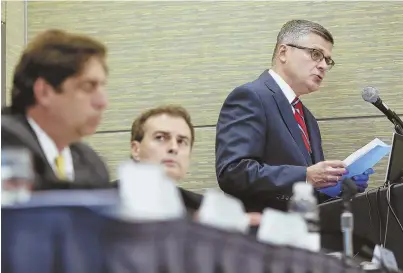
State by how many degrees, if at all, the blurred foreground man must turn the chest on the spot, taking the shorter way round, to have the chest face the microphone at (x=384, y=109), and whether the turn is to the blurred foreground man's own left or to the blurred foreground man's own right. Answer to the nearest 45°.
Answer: approximately 90° to the blurred foreground man's own left

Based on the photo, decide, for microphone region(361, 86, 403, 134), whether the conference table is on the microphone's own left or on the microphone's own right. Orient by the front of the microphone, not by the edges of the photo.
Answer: on the microphone's own left

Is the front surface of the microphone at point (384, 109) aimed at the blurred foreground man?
no

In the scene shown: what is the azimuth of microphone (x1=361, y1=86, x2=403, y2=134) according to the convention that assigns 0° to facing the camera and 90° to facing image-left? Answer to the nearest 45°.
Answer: approximately 90°

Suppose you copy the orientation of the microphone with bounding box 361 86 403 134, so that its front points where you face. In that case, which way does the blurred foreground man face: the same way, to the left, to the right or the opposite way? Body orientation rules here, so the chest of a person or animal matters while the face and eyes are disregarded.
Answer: the opposite way

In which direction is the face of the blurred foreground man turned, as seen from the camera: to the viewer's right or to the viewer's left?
to the viewer's right

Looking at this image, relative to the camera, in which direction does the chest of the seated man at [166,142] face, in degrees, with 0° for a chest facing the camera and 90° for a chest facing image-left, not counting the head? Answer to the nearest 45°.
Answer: approximately 315°
